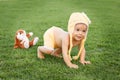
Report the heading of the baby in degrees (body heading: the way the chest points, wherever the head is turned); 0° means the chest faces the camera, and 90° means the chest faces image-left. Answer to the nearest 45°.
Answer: approximately 315°
